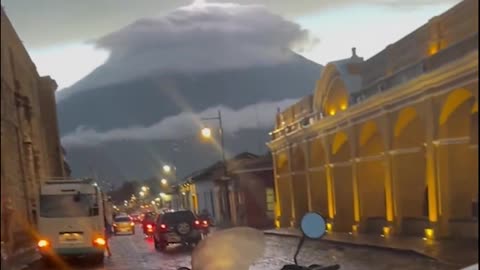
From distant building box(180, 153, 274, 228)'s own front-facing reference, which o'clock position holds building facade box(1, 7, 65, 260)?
The building facade is roughly at 11 o'clock from the distant building.

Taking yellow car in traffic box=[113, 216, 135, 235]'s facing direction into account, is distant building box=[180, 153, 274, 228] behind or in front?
in front

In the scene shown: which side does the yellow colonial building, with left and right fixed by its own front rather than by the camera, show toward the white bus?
front

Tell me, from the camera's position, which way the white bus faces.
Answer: facing away from the viewer

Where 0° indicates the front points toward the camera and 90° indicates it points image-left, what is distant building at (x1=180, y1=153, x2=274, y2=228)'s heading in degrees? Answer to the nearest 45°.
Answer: approximately 45°

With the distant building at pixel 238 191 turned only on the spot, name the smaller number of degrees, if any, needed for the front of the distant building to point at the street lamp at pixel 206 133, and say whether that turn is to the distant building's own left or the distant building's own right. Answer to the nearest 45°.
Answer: approximately 45° to the distant building's own left
